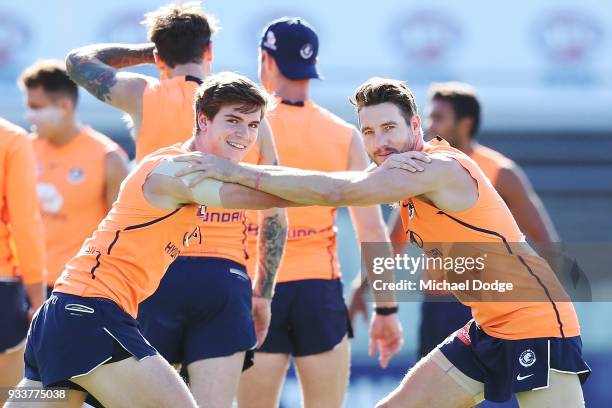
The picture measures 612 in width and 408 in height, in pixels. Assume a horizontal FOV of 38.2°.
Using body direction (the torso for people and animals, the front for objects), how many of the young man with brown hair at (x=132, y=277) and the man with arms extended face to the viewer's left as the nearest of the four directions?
1

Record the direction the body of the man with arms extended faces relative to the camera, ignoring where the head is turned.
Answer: to the viewer's left

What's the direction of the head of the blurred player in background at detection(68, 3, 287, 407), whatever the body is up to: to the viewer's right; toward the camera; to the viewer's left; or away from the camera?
away from the camera

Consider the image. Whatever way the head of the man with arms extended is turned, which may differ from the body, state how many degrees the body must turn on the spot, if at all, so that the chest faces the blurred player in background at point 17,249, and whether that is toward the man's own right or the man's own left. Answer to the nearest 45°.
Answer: approximately 45° to the man's own right

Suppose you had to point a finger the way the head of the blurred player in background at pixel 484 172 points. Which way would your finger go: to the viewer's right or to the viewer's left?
to the viewer's left
